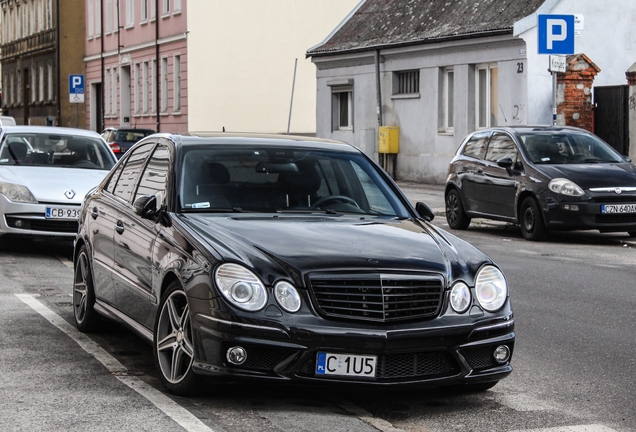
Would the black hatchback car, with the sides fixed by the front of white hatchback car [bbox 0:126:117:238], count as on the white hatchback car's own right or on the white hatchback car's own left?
on the white hatchback car's own left

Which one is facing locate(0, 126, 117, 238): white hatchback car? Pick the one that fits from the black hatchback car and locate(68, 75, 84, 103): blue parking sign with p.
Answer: the blue parking sign with p

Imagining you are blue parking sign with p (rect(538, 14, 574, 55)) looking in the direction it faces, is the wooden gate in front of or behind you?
behind

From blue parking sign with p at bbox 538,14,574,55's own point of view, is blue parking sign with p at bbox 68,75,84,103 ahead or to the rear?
to the rear

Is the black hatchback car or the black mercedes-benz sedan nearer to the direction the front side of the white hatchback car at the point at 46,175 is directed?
the black mercedes-benz sedan

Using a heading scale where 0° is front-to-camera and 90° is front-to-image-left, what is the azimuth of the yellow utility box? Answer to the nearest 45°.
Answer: approximately 45°

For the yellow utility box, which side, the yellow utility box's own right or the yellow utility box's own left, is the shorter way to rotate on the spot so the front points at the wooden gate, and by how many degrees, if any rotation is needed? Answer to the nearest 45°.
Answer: approximately 90° to the yellow utility box's own left

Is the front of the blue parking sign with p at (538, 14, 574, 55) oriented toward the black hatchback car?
yes

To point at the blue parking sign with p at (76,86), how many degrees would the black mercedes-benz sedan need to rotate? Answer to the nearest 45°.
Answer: approximately 135° to its left

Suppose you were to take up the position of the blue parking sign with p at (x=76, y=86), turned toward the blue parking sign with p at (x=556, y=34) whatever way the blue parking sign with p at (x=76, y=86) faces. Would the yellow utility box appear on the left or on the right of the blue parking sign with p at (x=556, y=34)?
left

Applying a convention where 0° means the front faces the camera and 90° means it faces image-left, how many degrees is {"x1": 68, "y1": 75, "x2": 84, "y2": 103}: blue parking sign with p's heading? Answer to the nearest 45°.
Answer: approximately 0°

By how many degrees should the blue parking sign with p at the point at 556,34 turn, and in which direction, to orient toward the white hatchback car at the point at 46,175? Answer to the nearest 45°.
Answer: approximately 45° to its right

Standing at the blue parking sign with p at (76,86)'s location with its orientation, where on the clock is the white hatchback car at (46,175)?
The white hatchback car is roughly at 12 o'clock from the blue parking sign with p.

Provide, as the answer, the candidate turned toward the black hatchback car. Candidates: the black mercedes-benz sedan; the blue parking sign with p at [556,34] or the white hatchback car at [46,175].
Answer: the blue parking sign with p
